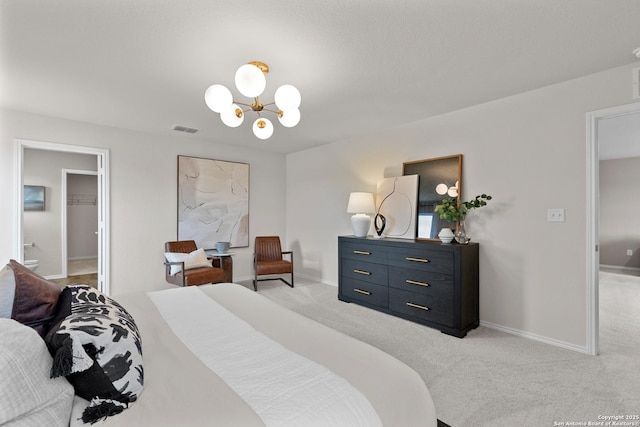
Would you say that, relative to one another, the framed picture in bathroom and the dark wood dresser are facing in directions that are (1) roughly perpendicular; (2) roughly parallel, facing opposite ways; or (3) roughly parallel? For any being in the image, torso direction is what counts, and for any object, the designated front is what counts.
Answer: roughly perpendicular

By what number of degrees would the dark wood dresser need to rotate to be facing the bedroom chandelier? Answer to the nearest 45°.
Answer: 0° — it already faces it

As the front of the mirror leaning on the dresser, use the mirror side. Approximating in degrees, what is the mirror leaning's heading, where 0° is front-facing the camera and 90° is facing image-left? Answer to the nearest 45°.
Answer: approximately 45°

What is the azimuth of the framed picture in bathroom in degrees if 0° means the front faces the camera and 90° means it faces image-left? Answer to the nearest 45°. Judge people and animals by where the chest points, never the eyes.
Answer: approximately 0°

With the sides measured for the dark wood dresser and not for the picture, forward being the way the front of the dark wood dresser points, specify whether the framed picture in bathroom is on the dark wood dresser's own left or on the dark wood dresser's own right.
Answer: on the dark wood dresser's own right
